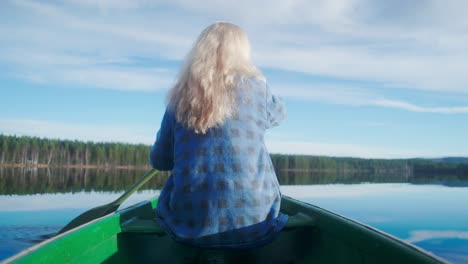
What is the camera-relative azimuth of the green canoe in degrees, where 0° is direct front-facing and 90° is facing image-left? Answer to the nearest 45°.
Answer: approximately 180°

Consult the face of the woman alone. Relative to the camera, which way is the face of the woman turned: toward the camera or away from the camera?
away from the camera

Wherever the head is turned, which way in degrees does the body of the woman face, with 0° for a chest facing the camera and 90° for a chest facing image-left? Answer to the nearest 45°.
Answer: approximately 180°
